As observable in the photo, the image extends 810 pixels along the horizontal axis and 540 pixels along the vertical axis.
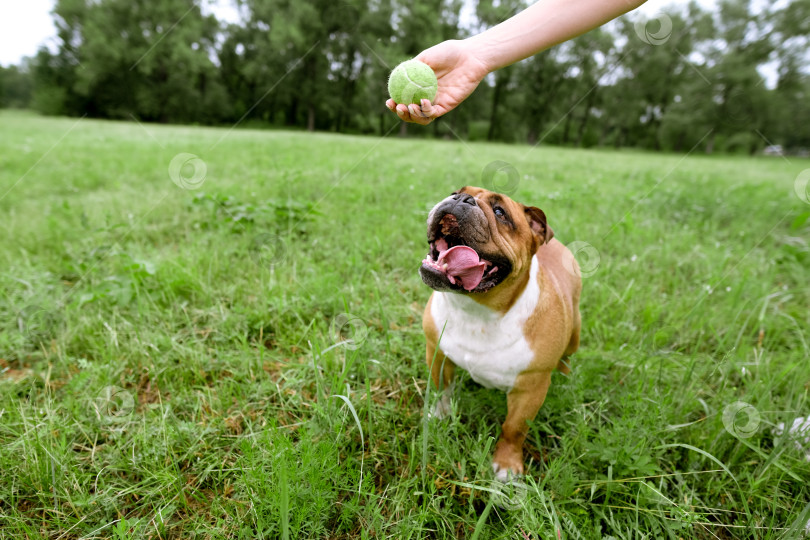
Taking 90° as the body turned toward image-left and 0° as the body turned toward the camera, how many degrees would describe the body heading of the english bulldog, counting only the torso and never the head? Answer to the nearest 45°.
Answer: approximately 45°
